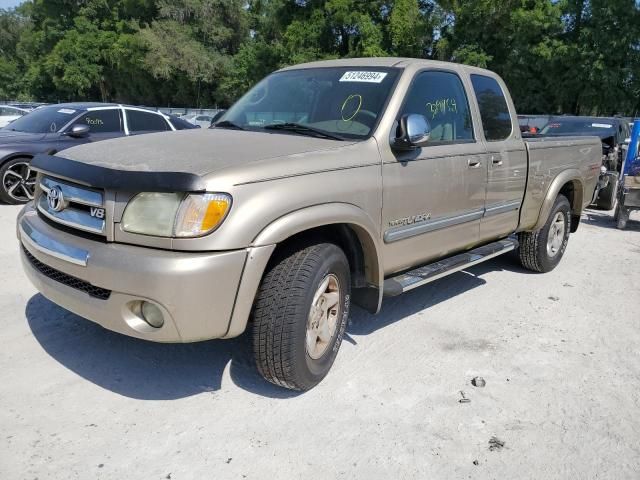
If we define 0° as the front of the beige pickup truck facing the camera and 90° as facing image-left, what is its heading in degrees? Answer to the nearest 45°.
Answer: approximately 45°

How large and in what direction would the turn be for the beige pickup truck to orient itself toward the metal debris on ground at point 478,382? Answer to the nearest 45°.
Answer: approximately 135° to its left

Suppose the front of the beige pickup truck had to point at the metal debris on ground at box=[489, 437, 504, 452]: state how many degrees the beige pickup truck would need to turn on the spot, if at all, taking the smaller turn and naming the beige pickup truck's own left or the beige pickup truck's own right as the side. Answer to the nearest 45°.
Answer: approximately 90° to the beige pickup truck's own left

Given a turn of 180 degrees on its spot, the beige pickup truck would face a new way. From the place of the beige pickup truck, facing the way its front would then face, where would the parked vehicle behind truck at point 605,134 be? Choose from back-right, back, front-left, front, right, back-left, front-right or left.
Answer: front
